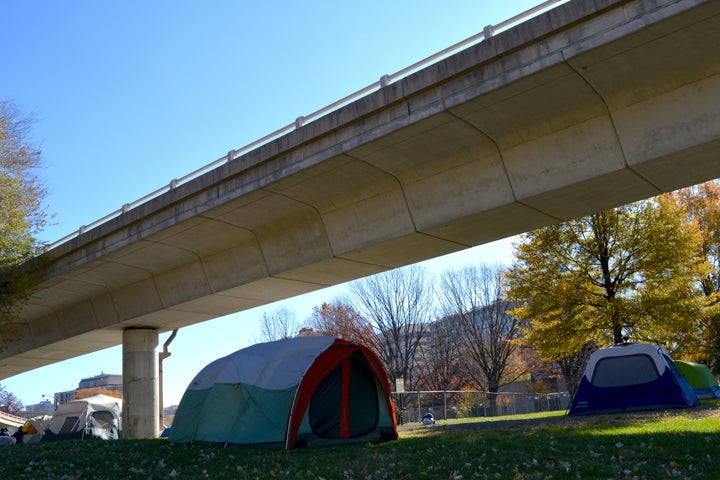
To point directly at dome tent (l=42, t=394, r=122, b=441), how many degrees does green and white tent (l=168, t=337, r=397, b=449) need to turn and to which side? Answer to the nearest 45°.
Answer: approximately 180°

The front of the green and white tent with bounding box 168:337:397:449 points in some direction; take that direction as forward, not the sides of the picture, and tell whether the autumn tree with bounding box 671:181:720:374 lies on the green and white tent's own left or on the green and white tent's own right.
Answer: on the green and white tent's own left

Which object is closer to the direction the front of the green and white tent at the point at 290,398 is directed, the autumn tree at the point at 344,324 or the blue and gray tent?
the blue and gray tent

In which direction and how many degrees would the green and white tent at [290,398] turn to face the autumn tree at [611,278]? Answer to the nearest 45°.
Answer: approximately 90° to its left

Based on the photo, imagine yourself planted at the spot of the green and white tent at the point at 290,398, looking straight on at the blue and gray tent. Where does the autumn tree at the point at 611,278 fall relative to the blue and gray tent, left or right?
left

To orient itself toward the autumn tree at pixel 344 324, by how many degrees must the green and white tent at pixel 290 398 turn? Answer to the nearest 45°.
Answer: approximately 135° to its left

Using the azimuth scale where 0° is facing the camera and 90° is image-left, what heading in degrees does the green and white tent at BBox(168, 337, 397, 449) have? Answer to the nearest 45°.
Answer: approximately 315°
